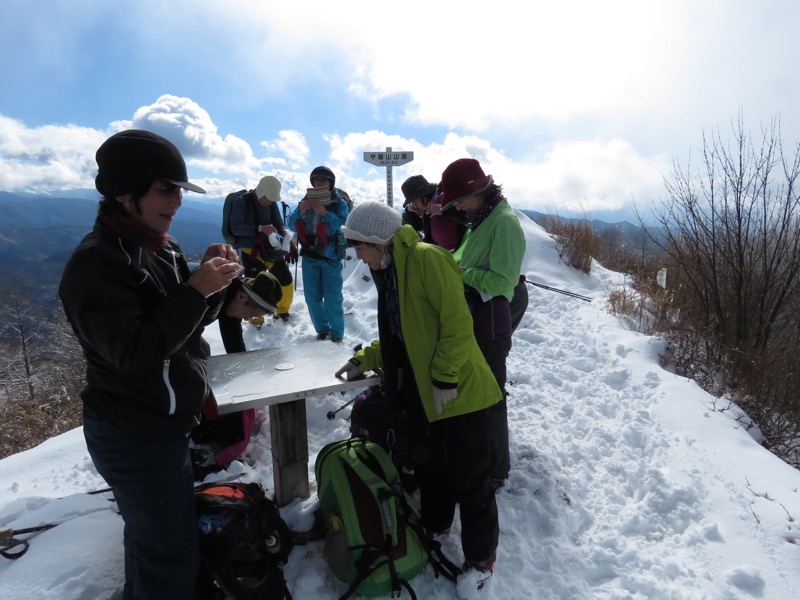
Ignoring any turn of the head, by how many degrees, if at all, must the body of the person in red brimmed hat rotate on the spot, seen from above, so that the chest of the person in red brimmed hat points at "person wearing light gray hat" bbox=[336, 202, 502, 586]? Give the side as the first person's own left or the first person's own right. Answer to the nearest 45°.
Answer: approximately 90° to the first person's own left

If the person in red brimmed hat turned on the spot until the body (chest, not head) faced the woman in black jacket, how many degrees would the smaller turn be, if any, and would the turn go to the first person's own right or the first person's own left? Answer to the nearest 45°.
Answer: approximately 45° to the first person's own left

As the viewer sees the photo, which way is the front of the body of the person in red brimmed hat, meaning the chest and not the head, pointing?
to the viewer's left

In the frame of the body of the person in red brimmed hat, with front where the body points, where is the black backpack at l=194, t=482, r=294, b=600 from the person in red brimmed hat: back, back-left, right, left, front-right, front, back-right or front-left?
front-left

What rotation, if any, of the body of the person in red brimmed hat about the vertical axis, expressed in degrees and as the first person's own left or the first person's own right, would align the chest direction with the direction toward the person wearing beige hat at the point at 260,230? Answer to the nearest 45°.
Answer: approximately 45° to the first person's own right
